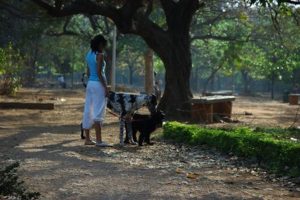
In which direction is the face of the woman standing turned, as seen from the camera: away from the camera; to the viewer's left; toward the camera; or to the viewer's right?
to the viewer's right

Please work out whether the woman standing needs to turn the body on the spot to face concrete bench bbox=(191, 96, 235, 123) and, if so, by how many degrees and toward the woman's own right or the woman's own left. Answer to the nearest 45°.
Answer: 0° — they already face it

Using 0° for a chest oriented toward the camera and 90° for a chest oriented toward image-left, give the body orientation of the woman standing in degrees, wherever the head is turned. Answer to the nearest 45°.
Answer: approximately 225°

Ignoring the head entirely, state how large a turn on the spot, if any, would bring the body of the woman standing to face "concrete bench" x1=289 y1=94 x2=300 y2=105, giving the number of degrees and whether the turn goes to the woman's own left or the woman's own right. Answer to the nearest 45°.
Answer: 0° — they already face it
